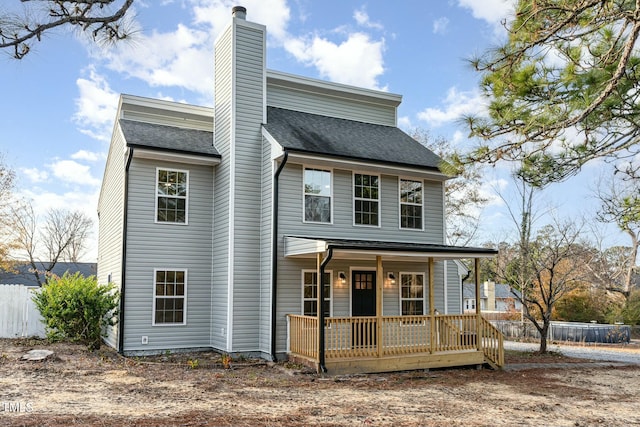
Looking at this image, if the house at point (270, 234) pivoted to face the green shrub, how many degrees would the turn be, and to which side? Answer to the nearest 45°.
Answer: approximately 135° to its right

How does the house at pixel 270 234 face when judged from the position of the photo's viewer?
facing the viewer and to the right of the viewer

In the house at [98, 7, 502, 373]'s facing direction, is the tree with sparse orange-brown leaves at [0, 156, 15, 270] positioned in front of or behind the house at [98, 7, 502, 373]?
behind

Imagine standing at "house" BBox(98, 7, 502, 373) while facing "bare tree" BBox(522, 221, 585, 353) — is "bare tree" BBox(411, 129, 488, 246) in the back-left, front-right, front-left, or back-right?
front-left

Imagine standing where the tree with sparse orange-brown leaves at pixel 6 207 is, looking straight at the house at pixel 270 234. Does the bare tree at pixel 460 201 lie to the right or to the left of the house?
left

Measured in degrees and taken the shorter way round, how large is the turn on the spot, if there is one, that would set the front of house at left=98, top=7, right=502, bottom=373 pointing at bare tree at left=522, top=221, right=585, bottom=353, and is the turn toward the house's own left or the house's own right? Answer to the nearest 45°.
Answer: approximately 90° to the house's own left

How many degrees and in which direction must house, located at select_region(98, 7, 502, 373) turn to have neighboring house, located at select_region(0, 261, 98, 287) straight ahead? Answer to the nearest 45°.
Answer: approximately 180°

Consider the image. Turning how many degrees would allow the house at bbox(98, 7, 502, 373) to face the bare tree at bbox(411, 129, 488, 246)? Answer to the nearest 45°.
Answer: approximately 90° to its left
